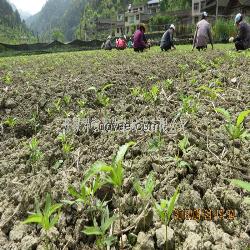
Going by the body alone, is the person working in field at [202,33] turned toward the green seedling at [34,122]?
no

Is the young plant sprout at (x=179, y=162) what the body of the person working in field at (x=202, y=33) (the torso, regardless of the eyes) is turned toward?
no

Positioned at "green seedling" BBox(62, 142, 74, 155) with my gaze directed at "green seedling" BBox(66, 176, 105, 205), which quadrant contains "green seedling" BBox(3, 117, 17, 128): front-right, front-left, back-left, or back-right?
back-right

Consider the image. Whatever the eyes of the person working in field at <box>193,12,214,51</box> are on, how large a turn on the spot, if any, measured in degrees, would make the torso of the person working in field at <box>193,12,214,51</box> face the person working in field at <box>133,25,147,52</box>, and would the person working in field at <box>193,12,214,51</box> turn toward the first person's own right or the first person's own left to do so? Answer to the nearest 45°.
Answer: approximately 45° to the first person's own left

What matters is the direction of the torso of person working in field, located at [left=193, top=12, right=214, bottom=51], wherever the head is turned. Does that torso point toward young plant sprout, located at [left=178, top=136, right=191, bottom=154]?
no
